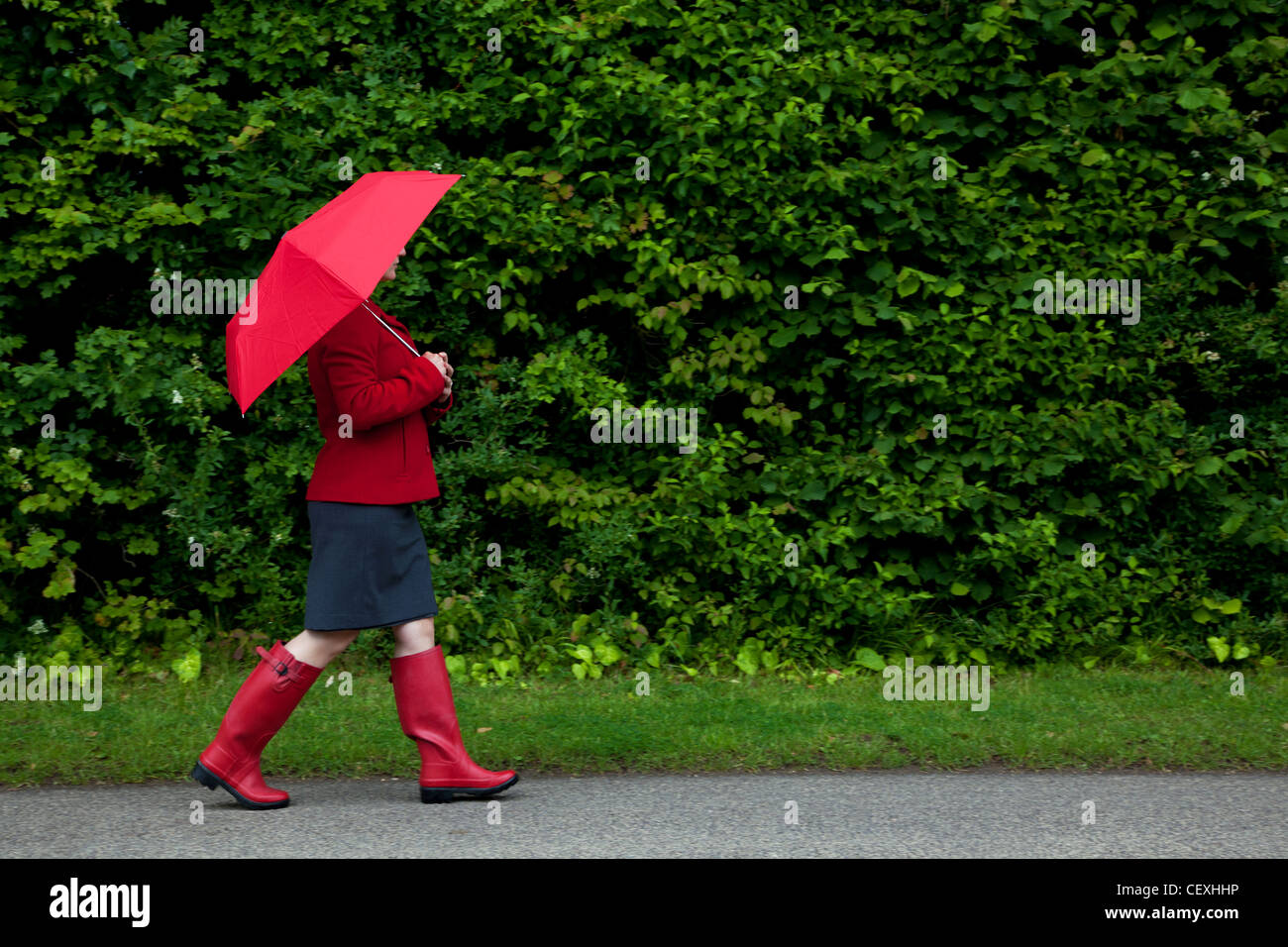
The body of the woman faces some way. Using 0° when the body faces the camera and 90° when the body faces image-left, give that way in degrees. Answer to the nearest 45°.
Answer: approximately 270°
